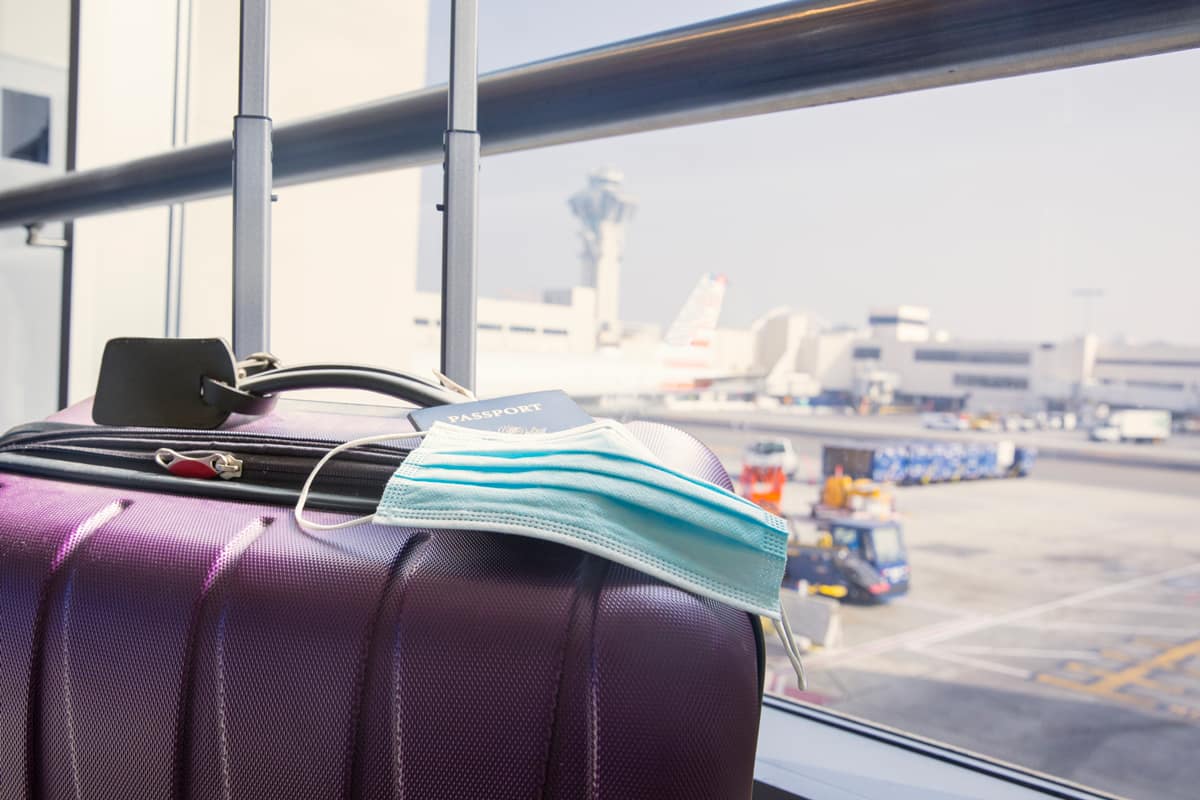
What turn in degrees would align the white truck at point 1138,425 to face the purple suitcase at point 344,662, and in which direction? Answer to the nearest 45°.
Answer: approximately 90° to its left

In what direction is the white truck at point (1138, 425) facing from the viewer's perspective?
to the viewer's left

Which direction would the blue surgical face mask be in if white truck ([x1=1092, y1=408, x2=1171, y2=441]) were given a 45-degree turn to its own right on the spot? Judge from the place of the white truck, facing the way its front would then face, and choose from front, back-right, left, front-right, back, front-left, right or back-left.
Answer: back-left

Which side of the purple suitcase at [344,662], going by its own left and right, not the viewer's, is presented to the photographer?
front

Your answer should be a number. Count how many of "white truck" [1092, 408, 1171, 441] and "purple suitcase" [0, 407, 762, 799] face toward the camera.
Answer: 1

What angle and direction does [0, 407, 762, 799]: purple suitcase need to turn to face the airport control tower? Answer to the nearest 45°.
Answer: approximately 180°

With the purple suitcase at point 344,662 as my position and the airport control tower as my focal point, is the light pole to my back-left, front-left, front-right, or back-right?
front-right

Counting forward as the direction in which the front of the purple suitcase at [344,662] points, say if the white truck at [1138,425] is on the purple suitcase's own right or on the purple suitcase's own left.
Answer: on the purple suitcase's own left

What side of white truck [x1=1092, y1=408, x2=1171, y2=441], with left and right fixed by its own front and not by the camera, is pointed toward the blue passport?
left

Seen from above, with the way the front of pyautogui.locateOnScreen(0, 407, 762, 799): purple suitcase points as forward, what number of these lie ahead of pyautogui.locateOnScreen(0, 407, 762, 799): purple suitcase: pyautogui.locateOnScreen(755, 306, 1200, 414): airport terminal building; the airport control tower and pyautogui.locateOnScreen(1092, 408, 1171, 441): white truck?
0
